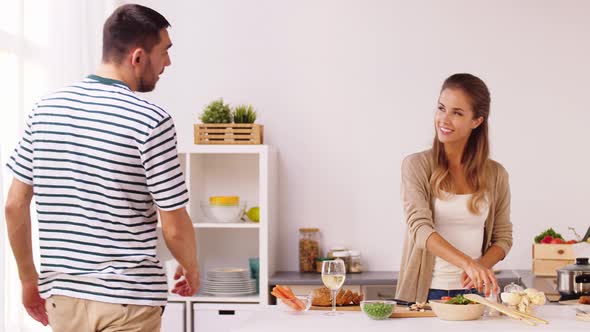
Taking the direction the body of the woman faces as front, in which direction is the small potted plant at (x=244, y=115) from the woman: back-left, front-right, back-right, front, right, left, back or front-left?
back-right

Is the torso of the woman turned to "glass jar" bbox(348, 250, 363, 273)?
no

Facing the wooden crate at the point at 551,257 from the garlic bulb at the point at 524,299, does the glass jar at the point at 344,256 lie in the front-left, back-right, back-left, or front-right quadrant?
front-left

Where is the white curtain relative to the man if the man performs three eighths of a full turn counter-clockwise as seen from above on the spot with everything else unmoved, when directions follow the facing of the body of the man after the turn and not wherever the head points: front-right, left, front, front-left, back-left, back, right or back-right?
right

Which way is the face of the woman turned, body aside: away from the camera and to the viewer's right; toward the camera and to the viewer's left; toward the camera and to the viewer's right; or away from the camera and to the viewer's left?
toward the camera and to the viewer's left

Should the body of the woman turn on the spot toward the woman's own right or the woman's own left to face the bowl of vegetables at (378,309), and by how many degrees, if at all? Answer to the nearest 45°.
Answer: approximately 45° to the woman's own right

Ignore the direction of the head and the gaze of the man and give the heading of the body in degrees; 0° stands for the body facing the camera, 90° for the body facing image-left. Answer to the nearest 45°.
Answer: approximately 225°

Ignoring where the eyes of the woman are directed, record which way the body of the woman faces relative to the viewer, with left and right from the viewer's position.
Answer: facing the viewer

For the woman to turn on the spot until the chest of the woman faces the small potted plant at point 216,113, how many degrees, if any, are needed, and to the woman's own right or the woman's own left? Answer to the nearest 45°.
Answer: approximately 135° to the woman's own right

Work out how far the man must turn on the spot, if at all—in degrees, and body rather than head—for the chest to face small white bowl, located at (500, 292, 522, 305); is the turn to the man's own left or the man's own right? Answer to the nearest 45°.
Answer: approximately 45° to the man's own right

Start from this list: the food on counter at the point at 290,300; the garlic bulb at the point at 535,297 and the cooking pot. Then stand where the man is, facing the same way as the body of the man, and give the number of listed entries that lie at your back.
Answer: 0

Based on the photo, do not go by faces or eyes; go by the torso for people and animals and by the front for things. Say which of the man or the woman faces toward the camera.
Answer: the woman

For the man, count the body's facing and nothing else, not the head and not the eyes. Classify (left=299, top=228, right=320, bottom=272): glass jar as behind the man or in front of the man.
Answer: in front

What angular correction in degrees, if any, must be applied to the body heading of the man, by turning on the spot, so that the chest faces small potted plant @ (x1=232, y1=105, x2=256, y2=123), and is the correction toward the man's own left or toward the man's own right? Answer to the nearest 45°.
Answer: approximately 45° to the man's own left

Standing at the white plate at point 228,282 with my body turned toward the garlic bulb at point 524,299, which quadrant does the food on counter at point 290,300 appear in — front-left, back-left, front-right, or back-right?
front-right

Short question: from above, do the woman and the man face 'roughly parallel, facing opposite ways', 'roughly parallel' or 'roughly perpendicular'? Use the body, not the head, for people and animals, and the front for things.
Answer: roughly parallel, facing opposite ways

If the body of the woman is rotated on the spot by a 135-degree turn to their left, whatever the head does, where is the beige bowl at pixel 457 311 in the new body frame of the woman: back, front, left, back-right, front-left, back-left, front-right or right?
back-right
